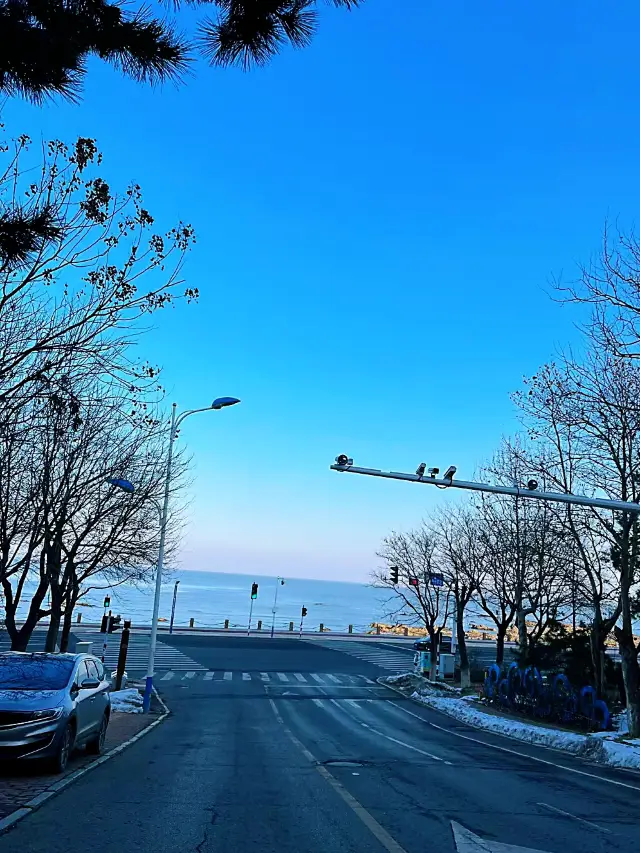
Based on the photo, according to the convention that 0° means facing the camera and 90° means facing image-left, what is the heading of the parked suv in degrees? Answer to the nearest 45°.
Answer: approximately 45°

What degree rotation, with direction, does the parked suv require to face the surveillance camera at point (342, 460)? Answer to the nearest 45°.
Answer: approximately 180°

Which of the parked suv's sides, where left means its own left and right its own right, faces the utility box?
back
